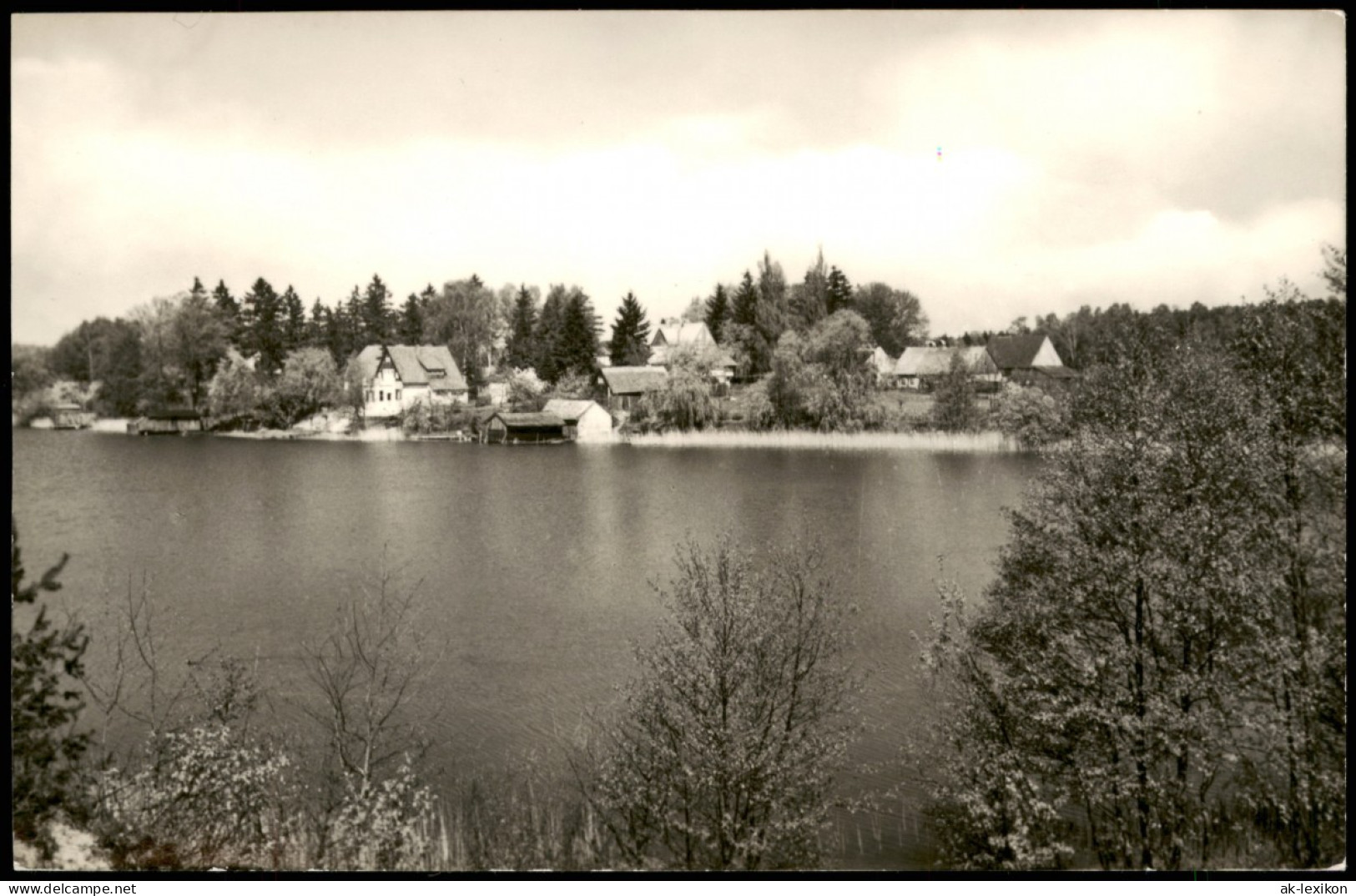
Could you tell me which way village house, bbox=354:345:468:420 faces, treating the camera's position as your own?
facing the viewer

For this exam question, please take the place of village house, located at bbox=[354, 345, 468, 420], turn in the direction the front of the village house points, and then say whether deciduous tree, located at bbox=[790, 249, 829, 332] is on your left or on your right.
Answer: on your left

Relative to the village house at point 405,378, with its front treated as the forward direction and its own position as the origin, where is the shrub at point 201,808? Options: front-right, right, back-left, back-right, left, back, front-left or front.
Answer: front

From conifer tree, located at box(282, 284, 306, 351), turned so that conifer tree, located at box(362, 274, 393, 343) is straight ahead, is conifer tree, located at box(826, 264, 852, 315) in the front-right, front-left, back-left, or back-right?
front-left
